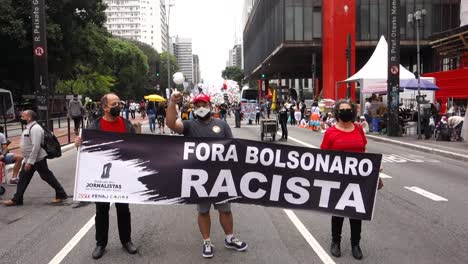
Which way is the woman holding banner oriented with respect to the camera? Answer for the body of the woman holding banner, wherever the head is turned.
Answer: toward the camera

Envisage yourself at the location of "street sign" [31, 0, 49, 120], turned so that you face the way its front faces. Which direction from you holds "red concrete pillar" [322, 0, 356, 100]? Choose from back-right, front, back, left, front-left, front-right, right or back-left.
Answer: back-left

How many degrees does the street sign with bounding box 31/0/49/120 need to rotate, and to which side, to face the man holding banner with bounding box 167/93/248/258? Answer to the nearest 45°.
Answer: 0° — it already faces them

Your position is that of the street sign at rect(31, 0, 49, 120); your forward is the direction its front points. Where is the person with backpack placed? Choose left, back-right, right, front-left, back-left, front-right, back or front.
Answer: front

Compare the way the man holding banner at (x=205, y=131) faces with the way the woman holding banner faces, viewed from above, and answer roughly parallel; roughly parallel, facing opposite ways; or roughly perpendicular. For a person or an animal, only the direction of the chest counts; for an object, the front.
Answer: roughly parallel

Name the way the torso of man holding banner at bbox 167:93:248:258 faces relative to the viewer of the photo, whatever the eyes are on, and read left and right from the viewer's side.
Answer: facing the viewer

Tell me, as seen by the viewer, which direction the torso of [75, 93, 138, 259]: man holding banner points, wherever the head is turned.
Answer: toward the camera

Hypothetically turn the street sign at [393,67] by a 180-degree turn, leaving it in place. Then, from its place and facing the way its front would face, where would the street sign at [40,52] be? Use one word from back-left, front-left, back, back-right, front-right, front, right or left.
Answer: back-left

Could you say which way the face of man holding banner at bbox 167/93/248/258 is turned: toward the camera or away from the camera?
toward the camera

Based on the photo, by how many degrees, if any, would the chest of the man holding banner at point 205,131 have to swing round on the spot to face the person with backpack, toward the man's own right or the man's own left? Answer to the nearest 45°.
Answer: approximately 135° to the man's own right

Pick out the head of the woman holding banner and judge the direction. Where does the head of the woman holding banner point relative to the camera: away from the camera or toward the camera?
toward the camera

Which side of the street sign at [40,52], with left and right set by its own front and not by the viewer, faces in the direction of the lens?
front

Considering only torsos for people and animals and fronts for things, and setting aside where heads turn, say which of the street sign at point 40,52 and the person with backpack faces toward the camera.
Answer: the street sign

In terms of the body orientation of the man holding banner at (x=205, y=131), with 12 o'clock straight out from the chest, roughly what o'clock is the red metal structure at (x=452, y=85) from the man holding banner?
The red metal structure is roughly at 7 o'clock from the man holding banner.

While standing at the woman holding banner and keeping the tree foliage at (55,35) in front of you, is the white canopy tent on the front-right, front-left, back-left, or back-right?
front-right
